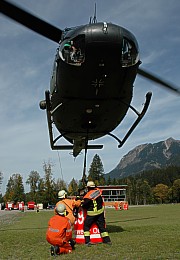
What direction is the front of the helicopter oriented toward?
toward the camera
